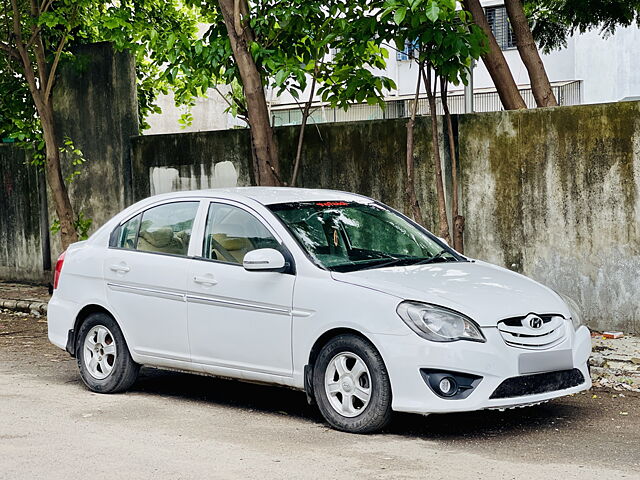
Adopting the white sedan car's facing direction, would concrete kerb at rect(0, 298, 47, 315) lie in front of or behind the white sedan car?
behind

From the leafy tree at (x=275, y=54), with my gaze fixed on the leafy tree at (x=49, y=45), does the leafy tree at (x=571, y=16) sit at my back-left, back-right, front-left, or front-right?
back-right

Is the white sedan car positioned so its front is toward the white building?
no

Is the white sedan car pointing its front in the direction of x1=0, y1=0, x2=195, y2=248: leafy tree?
no

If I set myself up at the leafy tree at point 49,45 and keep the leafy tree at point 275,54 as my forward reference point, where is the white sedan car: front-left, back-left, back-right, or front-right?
front-right

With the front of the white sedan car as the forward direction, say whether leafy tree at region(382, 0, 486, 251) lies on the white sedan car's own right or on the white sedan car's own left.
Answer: on the white sedan car's own left

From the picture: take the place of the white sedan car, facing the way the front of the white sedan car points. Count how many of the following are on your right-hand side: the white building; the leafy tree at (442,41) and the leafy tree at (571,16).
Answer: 0

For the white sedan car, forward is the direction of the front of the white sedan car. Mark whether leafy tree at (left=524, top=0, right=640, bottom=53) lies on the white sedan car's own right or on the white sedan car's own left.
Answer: on the white sedan car's own left

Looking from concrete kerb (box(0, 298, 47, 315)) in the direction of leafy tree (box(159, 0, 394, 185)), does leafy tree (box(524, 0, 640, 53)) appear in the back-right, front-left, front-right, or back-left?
front-left

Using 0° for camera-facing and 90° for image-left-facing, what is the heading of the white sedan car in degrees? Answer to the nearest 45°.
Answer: approximately 315°
